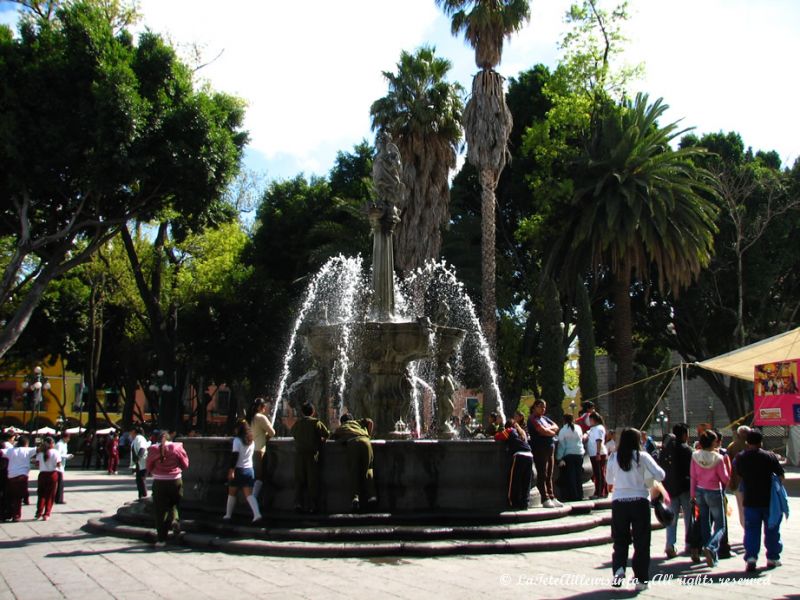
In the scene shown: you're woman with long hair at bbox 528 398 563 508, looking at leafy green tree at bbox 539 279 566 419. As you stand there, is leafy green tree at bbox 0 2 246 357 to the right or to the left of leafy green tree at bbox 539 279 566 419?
left

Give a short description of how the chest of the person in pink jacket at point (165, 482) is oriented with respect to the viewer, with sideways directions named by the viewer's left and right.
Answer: facing away from the viewer

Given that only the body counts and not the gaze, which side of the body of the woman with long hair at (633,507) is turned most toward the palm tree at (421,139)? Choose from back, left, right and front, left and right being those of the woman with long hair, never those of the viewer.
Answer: front

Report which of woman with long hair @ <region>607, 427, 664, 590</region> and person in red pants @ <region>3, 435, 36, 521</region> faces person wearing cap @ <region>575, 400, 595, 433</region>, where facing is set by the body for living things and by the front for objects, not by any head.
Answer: the woman with long hair

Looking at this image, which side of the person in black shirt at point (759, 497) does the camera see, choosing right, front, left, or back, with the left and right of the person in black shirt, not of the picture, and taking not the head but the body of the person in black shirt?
back

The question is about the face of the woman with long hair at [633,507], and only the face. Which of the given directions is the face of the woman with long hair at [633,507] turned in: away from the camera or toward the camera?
away from the camera

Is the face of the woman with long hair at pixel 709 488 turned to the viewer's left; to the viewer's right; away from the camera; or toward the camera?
away from the camera

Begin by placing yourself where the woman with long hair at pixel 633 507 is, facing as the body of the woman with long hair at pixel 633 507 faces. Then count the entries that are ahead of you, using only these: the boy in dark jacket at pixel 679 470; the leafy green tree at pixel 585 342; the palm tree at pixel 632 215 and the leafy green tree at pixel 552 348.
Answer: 4

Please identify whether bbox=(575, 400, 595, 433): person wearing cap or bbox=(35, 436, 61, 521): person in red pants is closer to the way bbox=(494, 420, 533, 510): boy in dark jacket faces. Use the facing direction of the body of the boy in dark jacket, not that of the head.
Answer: the person in red pants

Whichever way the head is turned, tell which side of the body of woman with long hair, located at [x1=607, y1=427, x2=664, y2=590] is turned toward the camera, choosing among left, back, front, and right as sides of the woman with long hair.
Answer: back
